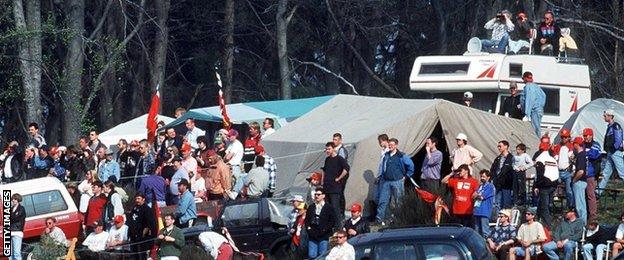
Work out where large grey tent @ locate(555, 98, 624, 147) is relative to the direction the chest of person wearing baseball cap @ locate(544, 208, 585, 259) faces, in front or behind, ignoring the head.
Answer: behind

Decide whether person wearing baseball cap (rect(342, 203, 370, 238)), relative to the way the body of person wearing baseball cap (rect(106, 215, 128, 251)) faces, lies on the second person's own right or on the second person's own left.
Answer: on the second person's own left

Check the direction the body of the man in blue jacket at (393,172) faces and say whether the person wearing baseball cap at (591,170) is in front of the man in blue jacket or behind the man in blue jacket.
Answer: behind

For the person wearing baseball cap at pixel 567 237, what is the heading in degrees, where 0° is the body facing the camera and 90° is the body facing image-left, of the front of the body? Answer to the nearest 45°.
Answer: approximately 45°

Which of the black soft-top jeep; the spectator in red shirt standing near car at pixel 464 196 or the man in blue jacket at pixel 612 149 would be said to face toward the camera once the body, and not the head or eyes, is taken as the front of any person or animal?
the spectator in red shirt standing near car

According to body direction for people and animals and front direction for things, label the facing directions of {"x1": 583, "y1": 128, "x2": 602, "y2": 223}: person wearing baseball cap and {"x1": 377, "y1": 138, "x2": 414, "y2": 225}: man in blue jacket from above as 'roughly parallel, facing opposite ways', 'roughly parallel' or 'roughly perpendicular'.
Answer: roughly parallel

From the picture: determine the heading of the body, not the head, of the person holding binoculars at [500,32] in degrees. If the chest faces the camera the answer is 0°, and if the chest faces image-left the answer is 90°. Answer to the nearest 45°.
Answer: approximately 45°

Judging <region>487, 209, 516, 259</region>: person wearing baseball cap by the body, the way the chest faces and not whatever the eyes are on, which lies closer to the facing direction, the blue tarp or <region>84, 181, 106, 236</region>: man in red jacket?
the man in red jacket

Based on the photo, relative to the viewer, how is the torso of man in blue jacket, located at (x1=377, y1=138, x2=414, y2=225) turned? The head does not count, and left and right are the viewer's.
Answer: facing the viewer and to the left of the viewer
